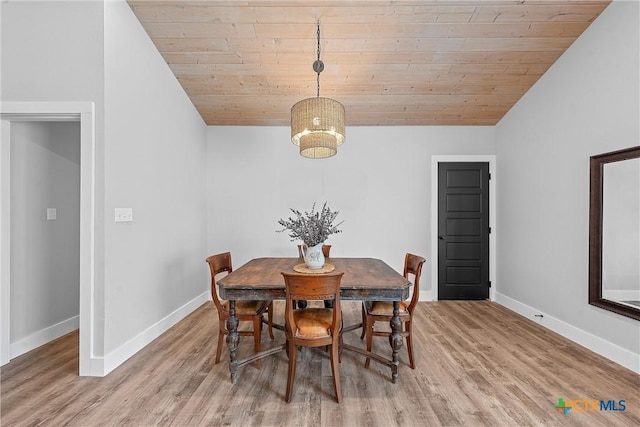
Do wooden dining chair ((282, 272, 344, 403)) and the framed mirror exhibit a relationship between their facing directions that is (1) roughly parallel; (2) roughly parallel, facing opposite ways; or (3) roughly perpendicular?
roughly perpendicular

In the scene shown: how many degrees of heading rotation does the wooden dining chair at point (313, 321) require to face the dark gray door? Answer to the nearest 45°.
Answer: approximately 45° to its right

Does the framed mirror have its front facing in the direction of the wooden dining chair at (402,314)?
yes

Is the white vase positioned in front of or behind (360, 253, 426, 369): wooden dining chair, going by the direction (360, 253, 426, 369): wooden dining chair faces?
in front

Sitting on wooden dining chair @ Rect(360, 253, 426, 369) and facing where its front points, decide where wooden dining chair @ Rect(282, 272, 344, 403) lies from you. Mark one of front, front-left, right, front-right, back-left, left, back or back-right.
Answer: front-left

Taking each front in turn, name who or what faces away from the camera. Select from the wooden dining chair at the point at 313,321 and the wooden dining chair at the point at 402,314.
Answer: the wooden dining chair at the point at 313,321

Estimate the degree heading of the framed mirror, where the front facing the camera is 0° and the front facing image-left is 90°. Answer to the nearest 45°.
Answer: approximately 45°

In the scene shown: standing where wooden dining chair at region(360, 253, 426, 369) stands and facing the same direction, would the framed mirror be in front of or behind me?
behind

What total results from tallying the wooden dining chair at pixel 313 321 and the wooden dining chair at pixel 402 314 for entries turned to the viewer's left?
1

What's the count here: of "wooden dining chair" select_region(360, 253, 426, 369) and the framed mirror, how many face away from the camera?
0

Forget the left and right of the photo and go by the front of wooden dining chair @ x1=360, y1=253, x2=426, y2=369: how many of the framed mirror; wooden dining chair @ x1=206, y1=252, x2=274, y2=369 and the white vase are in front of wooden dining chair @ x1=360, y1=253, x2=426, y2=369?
2

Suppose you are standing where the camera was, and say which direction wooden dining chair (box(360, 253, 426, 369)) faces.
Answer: facing to the left of the viewer

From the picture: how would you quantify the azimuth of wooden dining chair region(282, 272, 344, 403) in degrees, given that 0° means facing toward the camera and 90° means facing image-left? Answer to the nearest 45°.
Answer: approximately 180°

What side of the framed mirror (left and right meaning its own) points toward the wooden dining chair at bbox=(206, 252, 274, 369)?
front

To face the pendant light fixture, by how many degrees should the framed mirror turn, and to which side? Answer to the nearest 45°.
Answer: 0° — it already faces it

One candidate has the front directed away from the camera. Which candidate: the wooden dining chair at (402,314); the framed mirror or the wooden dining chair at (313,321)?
the wooden dining chair at (313,321)
